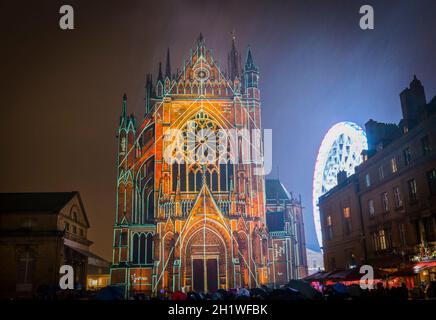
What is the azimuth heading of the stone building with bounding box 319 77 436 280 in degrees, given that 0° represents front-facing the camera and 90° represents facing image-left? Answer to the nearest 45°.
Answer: approximately 45°

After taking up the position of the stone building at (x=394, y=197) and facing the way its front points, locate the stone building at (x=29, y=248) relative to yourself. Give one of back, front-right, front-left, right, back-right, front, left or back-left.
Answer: front-right
